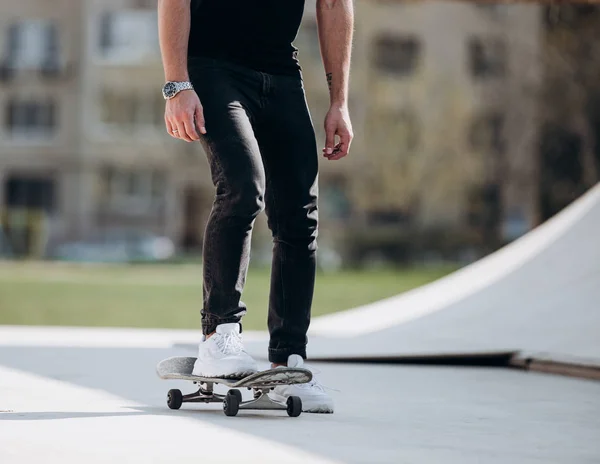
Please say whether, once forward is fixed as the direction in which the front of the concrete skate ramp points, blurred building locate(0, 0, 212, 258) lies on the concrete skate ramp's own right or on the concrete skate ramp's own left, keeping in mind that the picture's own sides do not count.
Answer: on the concrete skate ramp's own right

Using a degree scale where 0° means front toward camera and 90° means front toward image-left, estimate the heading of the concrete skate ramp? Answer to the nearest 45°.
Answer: approximately 90°
